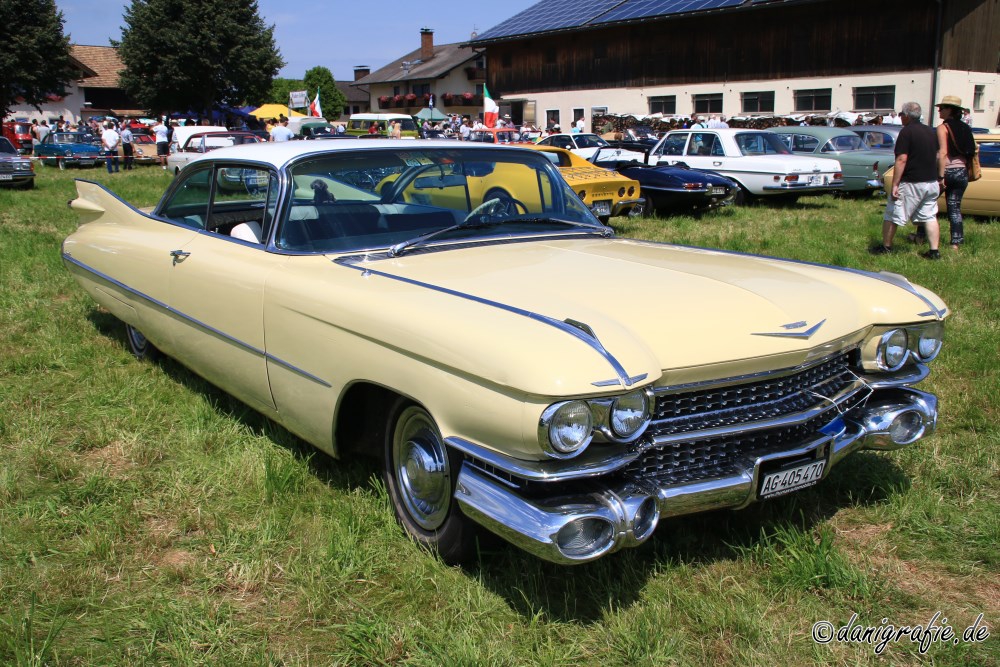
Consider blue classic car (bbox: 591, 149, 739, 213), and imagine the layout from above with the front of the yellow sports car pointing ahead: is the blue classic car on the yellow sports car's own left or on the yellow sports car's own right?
on the yellow sports car's own right

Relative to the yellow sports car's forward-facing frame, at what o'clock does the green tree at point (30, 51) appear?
The green tree is roughly at 12 o'clock from the yellow sports car.

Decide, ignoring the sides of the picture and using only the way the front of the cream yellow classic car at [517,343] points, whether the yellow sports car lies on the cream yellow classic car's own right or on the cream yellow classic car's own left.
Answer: on the cream yellow classic car's own left

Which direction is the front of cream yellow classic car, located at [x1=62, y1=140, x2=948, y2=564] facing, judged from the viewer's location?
facing the viewer and to the right of the viewer

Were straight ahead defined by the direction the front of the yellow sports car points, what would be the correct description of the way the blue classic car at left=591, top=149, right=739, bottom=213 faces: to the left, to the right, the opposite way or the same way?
the same way

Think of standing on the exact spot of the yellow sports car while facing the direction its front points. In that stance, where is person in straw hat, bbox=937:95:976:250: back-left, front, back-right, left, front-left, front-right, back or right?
back

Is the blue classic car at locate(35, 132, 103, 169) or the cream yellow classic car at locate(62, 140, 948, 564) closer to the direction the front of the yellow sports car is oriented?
the blue classic car

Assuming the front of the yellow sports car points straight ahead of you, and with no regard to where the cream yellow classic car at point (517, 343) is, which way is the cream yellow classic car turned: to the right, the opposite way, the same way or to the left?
the opposite way

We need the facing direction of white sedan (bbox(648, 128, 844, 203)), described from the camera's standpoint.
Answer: facing away from the viewer and to the left of the viewer

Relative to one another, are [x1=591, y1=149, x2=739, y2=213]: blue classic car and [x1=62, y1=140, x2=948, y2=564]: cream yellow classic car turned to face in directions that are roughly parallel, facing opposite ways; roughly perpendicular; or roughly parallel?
roughly parallel, facing opposite ways

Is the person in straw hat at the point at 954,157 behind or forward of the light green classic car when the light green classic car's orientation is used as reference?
behind
